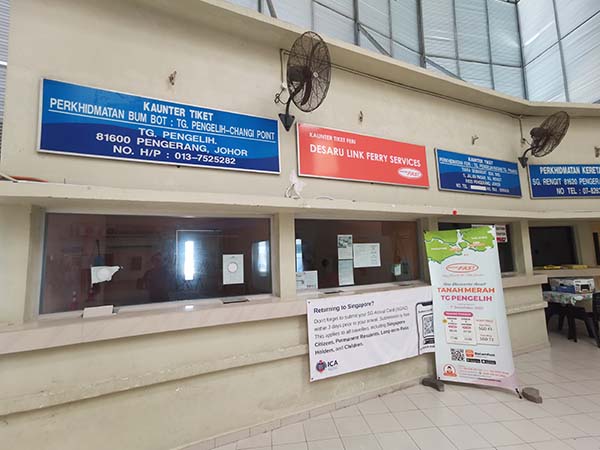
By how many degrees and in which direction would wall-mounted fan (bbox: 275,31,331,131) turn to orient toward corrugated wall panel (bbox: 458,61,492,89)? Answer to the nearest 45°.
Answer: approximately 90° to its left

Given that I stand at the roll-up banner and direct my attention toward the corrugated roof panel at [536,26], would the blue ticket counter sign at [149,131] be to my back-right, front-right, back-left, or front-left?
back-left

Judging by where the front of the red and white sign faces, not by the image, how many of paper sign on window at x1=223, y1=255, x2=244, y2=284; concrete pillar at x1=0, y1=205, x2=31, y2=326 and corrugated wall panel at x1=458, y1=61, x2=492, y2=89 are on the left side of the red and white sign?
1

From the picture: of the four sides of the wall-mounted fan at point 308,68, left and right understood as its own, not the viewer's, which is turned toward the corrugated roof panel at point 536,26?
left

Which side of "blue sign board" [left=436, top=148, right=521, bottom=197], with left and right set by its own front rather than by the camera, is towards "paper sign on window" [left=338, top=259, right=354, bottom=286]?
right

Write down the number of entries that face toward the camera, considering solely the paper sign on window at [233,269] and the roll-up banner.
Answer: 2

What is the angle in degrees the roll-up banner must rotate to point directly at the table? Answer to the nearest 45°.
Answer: approximately 135° to its left

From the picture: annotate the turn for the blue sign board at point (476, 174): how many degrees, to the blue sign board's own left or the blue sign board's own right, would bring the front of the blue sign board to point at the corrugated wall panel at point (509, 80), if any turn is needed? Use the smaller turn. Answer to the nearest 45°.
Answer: approximately 135° to the blue sign board's own left

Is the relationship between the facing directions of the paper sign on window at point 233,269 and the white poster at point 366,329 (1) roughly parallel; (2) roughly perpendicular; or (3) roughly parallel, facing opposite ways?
roughly parallel

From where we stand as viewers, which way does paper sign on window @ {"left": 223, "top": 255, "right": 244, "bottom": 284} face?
facing the viewer

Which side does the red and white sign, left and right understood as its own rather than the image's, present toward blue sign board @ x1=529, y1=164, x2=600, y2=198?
left

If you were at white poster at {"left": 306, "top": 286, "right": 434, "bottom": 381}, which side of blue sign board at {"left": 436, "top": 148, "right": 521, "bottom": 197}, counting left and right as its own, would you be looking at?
right

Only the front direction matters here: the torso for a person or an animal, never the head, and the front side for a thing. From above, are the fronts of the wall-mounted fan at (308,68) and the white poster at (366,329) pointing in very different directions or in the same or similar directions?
same or similar directions

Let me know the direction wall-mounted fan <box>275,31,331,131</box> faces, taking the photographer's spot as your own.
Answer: facing the viewer and to the right of the viewer

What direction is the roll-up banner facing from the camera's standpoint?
toward the camera
